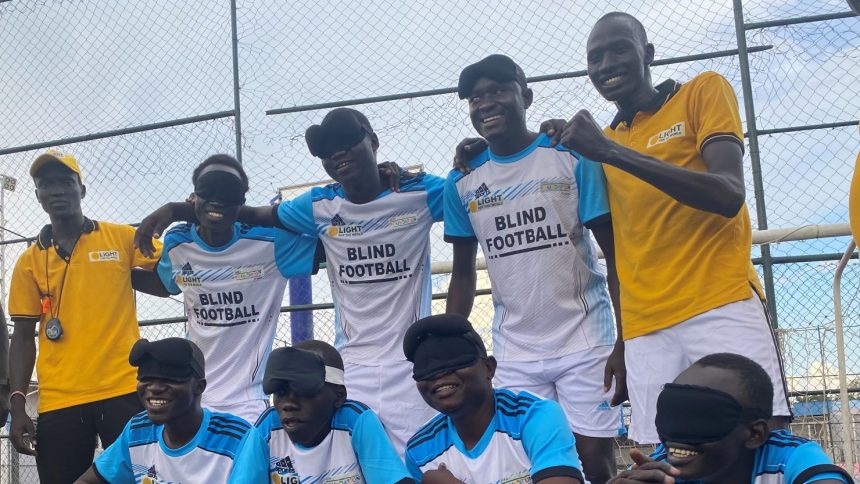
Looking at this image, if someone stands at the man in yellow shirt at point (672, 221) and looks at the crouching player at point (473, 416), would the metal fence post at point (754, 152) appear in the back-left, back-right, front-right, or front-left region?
back-right

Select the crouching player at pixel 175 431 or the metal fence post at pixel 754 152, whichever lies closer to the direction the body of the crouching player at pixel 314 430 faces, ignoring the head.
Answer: the crouching player

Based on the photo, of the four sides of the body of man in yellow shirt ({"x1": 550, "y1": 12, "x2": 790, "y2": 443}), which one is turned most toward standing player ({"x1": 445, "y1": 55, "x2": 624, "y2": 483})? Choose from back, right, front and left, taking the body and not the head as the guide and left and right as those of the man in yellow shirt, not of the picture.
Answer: right

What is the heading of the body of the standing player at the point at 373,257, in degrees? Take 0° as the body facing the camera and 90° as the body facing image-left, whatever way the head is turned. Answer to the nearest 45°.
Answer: approximately 0°

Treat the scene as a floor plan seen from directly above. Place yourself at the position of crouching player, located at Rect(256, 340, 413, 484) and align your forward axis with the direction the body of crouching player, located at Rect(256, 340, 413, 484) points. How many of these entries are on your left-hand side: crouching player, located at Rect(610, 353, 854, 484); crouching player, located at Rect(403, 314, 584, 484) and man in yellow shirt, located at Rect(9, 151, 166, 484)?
2

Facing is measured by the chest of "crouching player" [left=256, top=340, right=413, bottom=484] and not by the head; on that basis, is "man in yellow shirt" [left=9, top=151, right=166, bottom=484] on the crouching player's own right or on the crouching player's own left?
on the crouching player's own right

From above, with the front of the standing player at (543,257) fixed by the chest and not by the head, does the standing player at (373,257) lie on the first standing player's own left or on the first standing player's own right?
on the first standing player's own right

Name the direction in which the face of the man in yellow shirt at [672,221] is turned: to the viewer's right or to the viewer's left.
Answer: to the viewer's left

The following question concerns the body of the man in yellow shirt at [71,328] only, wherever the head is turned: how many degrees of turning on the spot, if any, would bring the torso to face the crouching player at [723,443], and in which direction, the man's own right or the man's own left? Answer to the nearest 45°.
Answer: approximately 45° to the man's own left

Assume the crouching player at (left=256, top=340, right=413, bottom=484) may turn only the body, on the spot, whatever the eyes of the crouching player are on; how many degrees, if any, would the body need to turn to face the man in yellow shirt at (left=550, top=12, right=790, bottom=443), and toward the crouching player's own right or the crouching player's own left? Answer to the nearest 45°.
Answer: approximately 135° to the crouching player's own left

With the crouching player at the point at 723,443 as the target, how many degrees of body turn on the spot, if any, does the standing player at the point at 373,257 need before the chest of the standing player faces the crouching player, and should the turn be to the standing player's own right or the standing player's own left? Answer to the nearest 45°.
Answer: approximately 45° to the standing player's own left

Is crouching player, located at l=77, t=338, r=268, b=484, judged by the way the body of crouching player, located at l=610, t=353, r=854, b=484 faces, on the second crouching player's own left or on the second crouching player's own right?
on the second crouching player's own right

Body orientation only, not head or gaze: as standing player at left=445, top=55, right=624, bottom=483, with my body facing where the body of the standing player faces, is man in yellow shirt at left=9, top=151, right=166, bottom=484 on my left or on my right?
on my right

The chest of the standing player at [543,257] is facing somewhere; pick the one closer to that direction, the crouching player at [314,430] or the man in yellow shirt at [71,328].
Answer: the crouching player

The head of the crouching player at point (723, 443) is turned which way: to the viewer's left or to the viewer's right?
to the viewer's left
